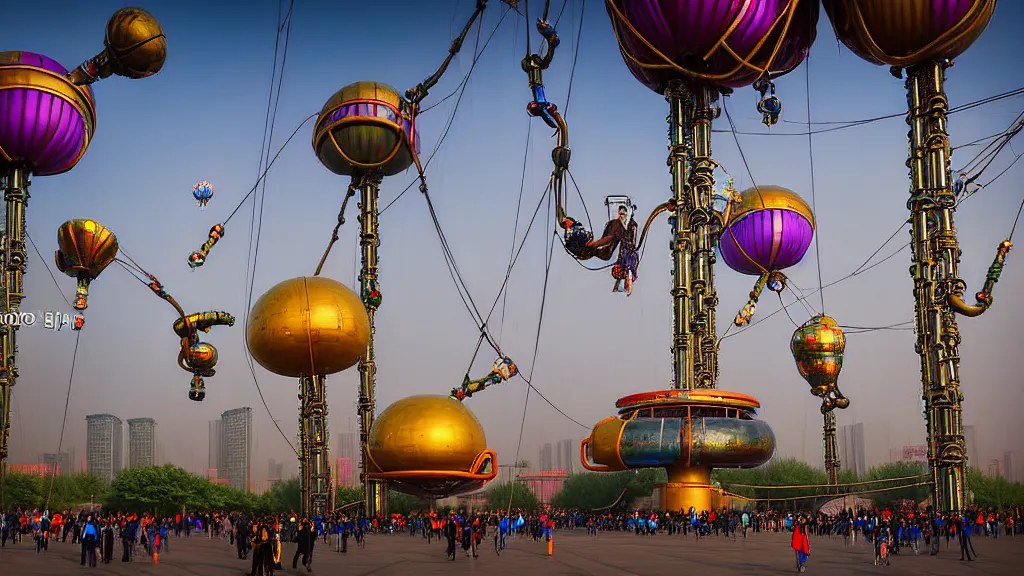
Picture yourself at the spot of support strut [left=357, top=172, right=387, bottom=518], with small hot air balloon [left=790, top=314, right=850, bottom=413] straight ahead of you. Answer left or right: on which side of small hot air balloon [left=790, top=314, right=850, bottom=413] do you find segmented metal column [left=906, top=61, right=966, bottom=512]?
right

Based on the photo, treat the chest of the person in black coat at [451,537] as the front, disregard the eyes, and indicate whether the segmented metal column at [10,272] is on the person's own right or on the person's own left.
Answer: on the person's own left

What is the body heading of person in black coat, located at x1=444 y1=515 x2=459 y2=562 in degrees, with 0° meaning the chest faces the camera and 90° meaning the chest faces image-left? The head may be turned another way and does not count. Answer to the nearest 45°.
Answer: approximately 180°

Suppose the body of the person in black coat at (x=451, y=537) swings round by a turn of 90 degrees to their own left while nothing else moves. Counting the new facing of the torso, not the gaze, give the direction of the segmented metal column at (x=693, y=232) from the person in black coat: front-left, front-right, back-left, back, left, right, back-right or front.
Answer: back-right

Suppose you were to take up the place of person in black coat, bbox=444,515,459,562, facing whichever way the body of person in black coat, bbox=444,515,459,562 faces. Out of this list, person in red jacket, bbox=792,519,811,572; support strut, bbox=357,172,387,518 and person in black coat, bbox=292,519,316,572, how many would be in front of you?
1
